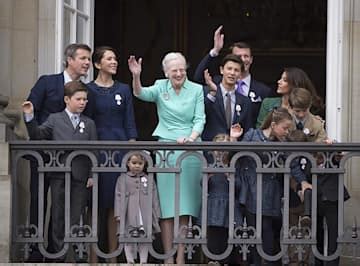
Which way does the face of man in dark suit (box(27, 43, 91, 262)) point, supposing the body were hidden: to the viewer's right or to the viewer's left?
to the viewer's right

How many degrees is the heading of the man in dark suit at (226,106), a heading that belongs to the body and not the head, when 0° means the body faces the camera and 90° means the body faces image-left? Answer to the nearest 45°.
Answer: approximately 0°

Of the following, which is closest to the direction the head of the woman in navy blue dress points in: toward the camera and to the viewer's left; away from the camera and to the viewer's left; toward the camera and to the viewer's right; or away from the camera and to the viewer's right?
toward the camera and to the viewer's right

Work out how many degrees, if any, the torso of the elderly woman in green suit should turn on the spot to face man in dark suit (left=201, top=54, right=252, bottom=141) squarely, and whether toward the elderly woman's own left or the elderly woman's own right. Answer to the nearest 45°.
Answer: approximately 90° to the elderly woman's own left

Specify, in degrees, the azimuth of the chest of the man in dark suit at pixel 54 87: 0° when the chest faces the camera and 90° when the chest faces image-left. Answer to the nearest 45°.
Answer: approximately 315°

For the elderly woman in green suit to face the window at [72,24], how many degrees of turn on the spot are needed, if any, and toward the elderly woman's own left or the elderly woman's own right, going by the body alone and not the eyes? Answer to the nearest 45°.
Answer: approximately 135° to the elderly woman's own right

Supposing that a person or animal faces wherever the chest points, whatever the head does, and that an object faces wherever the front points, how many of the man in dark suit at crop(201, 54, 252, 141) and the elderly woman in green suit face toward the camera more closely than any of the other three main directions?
2
